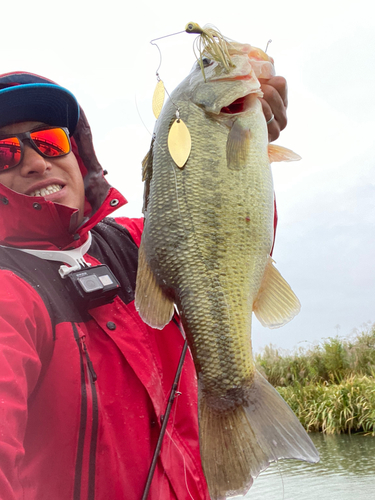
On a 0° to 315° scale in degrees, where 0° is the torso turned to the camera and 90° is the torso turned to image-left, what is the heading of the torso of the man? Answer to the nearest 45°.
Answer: approximately 315°
